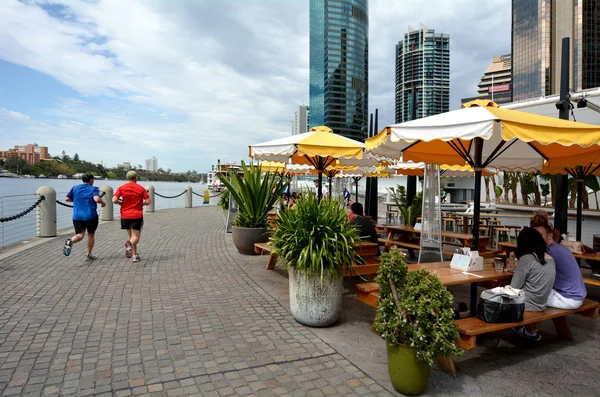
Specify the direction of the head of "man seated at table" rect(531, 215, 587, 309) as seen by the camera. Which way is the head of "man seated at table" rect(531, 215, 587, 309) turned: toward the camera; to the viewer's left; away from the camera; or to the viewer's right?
to the viewer's left

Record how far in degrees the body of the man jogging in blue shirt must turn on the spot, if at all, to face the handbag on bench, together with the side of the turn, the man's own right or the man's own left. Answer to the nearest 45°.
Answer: approximately 90° to the man's own right

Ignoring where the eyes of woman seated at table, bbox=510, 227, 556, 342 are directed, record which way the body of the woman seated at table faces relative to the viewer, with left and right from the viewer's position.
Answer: facing away from the viewer and to the left of the viewer

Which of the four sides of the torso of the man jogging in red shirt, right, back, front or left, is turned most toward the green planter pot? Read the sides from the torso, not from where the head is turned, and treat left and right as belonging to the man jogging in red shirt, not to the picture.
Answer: back

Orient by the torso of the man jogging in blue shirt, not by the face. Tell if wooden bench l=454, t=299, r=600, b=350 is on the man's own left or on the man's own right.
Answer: on the man's own right

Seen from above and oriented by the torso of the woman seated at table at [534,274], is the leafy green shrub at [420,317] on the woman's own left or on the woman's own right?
on the woman's own left

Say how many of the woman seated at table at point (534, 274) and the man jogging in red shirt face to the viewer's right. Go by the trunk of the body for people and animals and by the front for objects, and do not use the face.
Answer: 0

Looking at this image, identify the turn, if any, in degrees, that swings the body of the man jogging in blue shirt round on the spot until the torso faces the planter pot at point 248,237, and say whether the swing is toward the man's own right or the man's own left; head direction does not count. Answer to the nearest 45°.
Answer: approximately 45° to the man's own right

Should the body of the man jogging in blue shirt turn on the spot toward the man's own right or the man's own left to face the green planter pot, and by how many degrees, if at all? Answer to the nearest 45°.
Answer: approximately 135° to the man's own right

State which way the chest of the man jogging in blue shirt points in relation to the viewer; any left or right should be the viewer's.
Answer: facing away from the viewer and to the right of the viewer

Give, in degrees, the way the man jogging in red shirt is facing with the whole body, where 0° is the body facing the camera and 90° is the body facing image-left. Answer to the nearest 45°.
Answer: approximately 180°
